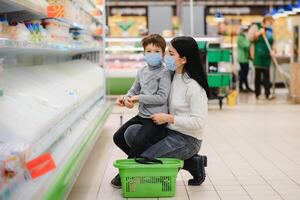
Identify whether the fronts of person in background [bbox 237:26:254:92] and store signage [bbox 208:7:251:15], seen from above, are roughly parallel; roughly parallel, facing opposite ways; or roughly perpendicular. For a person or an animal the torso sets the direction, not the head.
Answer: roughly perpendicular

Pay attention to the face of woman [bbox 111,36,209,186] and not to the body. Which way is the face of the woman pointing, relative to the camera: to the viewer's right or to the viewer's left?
to the viewer's left

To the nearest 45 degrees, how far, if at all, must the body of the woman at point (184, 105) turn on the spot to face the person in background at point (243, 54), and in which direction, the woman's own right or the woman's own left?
approximately 90° to the woman's own right

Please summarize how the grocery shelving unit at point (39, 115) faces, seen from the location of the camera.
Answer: facing to the right of the viewer

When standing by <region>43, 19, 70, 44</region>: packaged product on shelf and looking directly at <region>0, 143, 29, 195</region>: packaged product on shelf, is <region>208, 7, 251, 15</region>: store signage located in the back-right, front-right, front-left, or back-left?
back-left

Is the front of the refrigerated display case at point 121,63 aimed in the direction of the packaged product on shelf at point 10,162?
yes

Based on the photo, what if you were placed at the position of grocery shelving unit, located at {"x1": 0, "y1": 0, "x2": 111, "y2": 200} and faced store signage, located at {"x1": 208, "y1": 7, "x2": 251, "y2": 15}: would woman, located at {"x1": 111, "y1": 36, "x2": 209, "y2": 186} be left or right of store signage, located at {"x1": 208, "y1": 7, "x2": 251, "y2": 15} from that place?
right

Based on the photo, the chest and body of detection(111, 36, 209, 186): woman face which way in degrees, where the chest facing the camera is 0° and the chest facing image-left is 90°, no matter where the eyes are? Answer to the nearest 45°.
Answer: approximately 90°

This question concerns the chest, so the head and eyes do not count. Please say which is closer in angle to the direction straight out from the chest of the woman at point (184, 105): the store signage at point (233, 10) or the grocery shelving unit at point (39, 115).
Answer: the grocery shelving unit

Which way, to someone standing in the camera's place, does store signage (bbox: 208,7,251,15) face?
facing the viewer

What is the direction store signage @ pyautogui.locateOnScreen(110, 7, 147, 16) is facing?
toward the camera

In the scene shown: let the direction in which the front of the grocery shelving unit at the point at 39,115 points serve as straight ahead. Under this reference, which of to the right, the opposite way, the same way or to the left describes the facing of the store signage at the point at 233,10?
to the right
